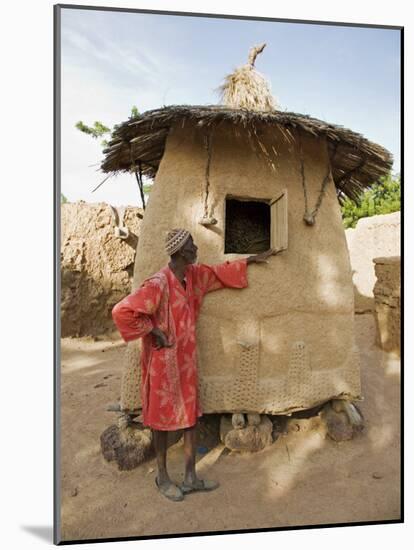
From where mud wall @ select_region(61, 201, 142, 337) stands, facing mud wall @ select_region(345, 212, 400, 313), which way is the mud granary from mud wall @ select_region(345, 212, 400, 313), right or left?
right

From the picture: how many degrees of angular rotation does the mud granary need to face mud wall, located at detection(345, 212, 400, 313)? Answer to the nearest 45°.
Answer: approximately 135° to its left

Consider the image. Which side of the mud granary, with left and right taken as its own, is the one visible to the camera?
front

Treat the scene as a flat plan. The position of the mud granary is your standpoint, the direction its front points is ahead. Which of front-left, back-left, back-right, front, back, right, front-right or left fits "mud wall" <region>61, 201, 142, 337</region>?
back-right

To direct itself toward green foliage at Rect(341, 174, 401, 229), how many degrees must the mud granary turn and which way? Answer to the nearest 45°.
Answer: approximately 135° to its left
